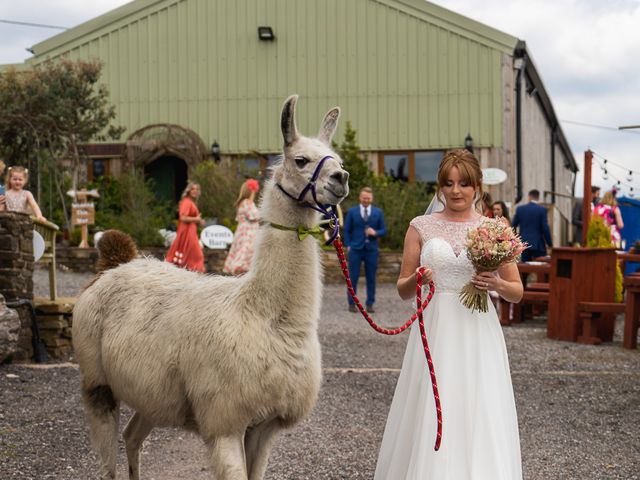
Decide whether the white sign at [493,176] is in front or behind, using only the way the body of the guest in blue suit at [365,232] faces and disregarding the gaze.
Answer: behind

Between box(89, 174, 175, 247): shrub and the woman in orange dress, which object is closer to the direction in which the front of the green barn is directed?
the woman in orange dress

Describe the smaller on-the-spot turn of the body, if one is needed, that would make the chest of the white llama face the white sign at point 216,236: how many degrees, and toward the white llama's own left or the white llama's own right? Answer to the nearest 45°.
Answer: approximately 135° to the white llama's own left

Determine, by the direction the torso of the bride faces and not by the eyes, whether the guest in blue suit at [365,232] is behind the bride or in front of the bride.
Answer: behind

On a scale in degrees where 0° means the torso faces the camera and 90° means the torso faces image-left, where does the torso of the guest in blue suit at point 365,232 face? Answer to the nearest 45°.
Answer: approximately 0°

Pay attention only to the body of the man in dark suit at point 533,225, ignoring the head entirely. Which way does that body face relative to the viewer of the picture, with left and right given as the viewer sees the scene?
facing away from the viewer
